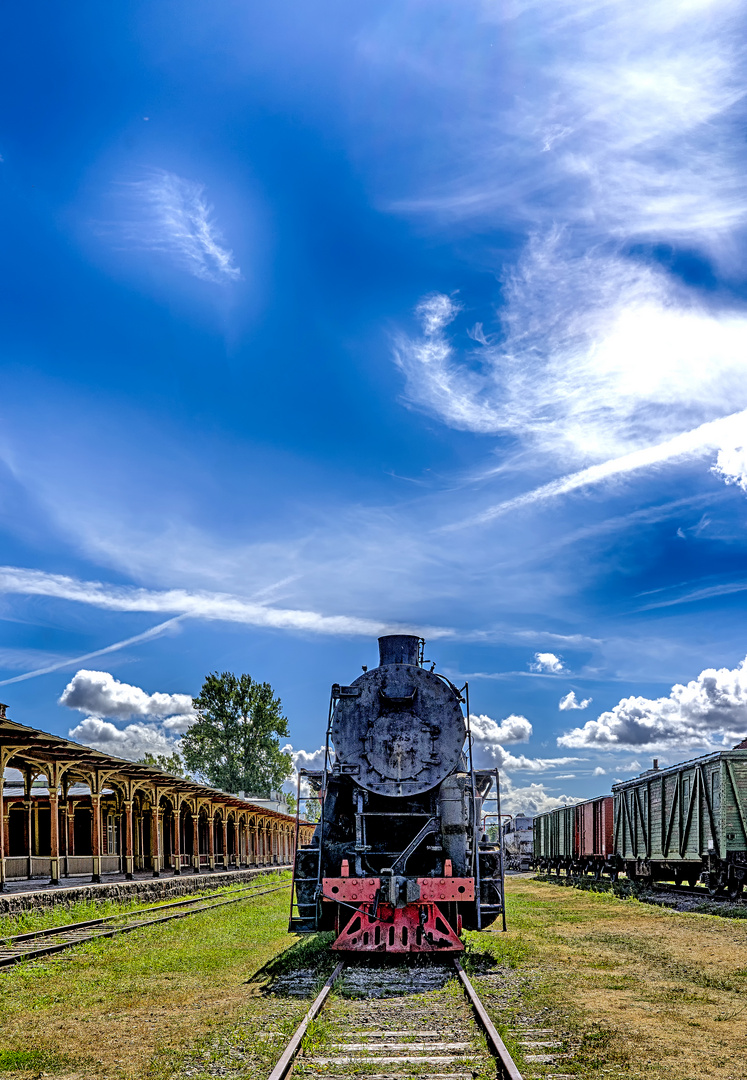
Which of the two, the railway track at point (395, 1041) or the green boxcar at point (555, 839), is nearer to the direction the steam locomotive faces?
the railway track

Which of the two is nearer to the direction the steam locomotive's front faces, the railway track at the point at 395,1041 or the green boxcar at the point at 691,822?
the railway track

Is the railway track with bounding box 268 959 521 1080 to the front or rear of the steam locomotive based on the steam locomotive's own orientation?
to the front

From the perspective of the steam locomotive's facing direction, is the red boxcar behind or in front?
behind

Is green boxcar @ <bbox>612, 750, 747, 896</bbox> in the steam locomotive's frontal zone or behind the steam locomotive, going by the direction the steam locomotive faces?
behind

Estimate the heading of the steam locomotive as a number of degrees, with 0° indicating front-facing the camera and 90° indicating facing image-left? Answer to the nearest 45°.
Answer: approximately 0°

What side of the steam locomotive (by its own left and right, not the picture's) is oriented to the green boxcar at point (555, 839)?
back
